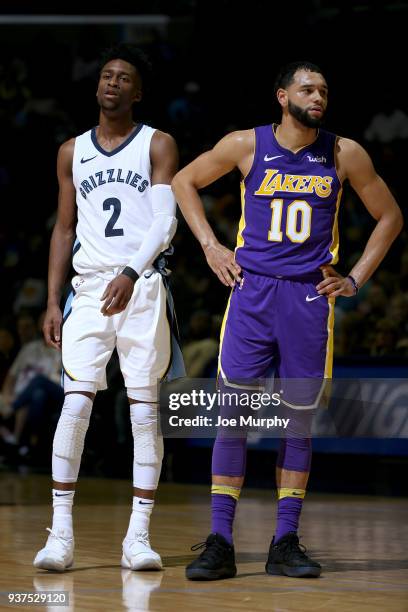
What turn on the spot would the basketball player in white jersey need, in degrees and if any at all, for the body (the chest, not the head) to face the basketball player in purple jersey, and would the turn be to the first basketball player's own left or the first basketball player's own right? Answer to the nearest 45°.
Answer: approximately 90° to the first basketball player's own left

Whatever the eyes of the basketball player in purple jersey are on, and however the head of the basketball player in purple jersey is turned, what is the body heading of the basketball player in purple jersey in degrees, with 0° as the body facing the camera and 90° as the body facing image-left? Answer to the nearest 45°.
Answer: approximately 0°

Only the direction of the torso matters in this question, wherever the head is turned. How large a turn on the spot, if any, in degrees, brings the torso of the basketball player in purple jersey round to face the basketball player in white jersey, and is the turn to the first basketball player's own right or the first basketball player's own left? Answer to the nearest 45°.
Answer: approximately 90° to the first basketball player's own right

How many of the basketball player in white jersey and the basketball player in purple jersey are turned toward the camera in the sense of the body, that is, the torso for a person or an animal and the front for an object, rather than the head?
2
